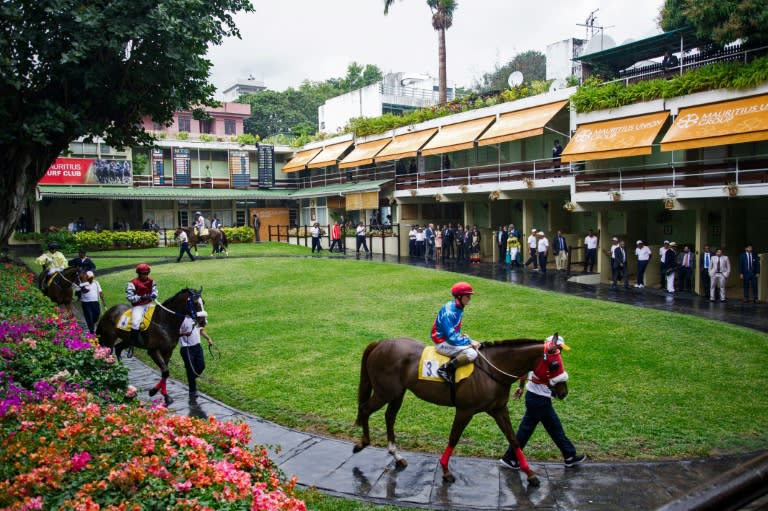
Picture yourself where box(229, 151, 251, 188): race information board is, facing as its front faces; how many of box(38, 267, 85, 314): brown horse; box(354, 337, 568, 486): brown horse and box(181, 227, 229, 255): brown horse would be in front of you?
3

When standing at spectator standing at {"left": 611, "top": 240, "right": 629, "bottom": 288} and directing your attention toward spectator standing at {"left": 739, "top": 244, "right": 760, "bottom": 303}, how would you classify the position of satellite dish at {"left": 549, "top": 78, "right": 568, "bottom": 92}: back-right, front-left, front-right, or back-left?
back-left

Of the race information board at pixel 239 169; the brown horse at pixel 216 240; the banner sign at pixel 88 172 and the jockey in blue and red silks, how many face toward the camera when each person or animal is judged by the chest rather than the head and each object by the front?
2

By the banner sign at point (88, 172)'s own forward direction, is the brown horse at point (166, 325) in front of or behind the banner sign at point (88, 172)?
in front

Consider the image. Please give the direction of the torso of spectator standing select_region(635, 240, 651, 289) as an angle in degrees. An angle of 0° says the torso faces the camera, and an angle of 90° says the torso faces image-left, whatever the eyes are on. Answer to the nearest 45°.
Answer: approximately 45°

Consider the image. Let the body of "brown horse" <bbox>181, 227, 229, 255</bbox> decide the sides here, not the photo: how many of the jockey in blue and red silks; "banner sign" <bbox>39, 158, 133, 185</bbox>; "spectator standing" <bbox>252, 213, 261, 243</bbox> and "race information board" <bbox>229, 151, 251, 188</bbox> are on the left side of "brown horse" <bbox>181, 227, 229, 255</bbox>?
1

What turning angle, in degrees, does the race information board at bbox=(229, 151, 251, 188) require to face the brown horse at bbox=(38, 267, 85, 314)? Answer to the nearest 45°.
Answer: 0° — it already faces it

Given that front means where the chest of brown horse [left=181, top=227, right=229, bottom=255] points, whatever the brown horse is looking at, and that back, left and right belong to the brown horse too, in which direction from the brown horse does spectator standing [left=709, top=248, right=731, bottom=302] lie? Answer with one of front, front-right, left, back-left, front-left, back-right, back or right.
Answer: back-left

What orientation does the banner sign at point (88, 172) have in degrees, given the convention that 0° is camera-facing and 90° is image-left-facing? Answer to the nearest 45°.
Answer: approximately 0°

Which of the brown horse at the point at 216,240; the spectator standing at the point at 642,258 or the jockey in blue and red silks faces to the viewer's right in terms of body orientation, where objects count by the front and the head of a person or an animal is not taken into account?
the jockey in blue and red silks

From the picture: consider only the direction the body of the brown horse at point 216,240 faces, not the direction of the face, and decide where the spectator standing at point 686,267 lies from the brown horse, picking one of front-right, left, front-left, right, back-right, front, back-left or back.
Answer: back-left

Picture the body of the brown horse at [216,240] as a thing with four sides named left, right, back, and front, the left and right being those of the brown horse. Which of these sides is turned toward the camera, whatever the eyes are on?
left

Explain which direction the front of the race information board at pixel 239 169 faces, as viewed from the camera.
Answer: facing the viewer

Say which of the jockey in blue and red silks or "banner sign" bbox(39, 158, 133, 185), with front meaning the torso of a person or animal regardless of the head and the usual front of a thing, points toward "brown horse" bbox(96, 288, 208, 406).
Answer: the banner sign

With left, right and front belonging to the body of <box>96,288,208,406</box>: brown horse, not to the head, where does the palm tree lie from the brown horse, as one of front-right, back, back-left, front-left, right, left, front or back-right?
left

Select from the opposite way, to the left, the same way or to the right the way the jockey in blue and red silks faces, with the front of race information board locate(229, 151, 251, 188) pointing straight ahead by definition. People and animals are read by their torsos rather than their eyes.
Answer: to the left

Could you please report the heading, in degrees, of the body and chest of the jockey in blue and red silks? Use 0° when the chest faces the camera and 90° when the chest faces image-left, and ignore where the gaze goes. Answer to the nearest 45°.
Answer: approximately 270°
